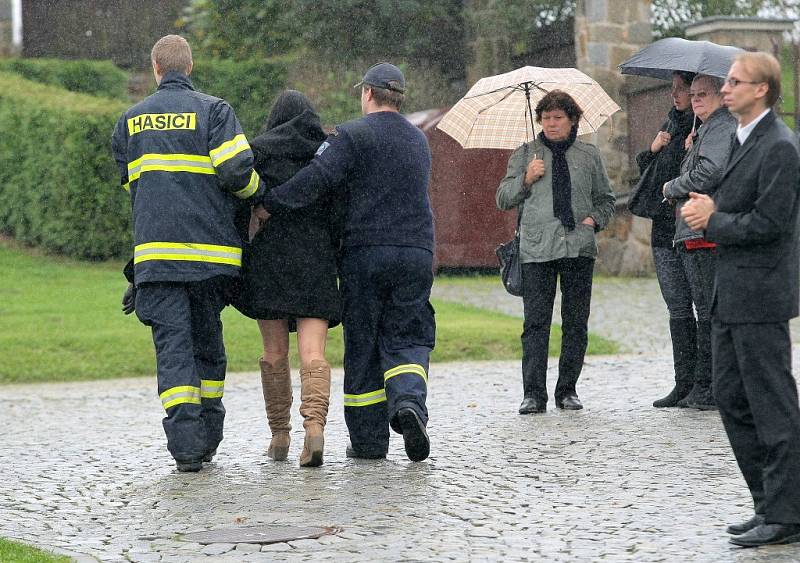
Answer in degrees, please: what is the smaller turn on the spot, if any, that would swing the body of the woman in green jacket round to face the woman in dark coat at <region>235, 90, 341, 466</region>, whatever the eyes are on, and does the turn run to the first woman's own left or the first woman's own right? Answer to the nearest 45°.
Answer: approximately 45° to the first woman's own right

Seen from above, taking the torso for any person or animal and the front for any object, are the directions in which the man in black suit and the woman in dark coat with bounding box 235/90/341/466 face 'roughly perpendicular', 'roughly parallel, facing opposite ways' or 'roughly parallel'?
roughly perpendicular

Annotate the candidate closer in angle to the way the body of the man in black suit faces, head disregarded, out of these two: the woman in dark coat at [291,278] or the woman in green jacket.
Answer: the woman in dark coat

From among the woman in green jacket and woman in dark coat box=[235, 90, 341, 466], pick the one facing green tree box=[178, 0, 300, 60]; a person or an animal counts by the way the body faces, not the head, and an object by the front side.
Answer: the woman in dark coat

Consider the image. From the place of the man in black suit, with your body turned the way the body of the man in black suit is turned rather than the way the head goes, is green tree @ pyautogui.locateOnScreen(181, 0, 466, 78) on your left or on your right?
on your right

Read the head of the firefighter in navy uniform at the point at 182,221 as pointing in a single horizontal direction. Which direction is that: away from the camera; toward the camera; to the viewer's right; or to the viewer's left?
away from the camera

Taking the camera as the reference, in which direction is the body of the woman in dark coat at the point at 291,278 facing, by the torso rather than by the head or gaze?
away from the camera

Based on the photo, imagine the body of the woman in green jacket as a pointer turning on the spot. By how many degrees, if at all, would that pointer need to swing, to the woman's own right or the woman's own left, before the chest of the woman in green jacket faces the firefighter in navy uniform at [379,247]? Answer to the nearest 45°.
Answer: approximately 45° to the woman's own right

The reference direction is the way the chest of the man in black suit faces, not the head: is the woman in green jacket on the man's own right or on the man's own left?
on the man's own right

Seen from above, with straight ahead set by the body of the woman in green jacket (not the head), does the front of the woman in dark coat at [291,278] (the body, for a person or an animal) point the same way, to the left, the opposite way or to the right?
the opposite way

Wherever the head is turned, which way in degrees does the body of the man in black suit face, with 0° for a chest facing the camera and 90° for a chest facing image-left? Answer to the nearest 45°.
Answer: approximately 90°

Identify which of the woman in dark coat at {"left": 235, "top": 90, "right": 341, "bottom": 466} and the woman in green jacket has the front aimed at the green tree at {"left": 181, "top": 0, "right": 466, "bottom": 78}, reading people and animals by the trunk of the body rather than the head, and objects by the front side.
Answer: the woman in dark coat

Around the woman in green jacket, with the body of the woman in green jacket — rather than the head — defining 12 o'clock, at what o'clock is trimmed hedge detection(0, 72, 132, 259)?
The trimmed hedge is roughly at 5 o'clock from the woman in green jacket.

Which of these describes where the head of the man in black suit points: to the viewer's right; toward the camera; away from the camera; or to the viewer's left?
to the viewer's left

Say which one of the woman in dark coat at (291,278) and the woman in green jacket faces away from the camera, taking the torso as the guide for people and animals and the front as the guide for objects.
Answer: the woman in dark coat
